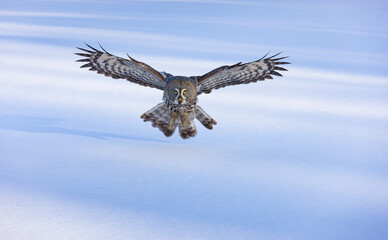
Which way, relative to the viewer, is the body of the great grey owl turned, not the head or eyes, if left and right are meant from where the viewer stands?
facing the viewer
